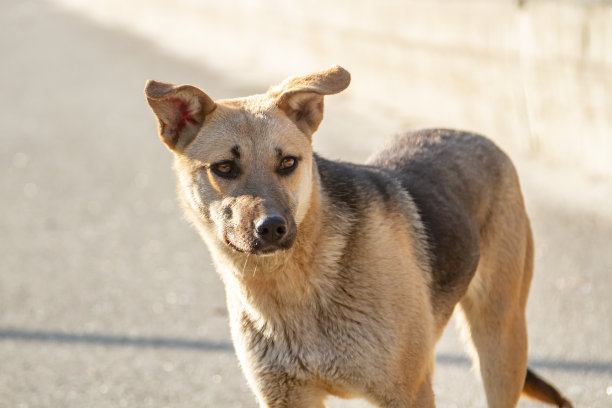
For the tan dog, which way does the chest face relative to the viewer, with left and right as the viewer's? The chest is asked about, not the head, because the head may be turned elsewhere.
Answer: facing the viewer and to the left of the viewer
